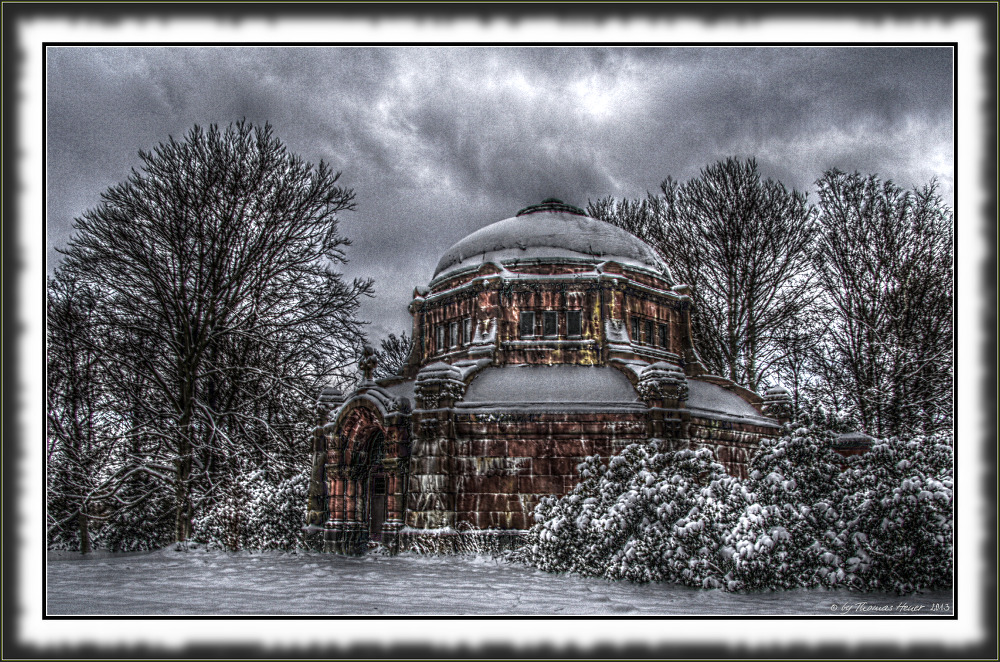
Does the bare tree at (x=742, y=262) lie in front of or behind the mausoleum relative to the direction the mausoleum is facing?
behind

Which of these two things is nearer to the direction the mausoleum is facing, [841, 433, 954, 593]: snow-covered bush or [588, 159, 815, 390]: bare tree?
the snow-covered bush

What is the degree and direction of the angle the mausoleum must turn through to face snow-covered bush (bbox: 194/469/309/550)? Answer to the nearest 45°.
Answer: approximately 45° to its right

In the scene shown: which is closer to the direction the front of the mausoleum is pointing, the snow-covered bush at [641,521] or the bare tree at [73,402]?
the bare tree

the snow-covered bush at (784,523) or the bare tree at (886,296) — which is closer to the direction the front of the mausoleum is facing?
the snow-covered bush

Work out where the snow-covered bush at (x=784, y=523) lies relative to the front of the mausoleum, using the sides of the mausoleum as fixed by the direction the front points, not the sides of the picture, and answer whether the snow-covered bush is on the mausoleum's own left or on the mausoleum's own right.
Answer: on the mausoleum's own left

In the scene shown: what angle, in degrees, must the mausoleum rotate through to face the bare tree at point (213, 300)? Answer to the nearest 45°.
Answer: approximately 45° to its right

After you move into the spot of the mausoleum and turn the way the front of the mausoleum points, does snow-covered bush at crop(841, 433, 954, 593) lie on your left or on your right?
on your left
